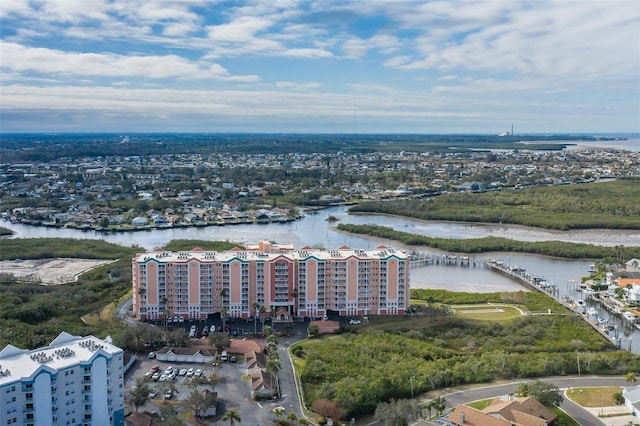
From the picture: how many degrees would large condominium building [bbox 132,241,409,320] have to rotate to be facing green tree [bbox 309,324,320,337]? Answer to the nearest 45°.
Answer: approximately 45° to its left

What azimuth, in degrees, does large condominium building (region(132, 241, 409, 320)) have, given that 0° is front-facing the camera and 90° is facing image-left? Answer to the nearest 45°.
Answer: approximately 0°

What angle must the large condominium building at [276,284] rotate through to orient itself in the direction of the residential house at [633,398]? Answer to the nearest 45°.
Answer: approximately 45° to its left

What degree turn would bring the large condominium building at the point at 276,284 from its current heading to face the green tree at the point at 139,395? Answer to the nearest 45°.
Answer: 0° — it already faces it

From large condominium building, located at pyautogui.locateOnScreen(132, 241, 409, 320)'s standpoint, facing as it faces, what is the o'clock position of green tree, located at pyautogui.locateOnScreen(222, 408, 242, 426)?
The green tree is roughly at 12 o'clock from the large condominium building.

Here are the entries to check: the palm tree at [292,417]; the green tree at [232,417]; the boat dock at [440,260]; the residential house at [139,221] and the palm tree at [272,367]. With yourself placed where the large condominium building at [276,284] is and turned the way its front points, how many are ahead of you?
3

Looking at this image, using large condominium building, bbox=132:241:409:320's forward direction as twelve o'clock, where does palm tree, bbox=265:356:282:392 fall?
The palm tree is roughly at 12 o'clock from the large condominium building.

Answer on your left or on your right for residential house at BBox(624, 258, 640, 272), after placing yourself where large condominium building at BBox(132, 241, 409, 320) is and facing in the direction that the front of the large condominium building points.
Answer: on your left

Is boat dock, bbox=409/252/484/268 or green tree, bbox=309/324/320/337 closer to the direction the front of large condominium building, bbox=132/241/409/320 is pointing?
the green tree

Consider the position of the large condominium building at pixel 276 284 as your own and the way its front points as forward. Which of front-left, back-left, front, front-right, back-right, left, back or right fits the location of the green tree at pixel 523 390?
front-left

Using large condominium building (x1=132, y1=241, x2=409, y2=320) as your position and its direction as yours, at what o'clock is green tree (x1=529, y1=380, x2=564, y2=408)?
The green tree is roughly at 11 o'clock from the large condominium building.

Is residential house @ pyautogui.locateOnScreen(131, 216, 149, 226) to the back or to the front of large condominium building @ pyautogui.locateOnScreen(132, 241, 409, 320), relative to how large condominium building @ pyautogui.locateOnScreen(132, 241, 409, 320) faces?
to the back
